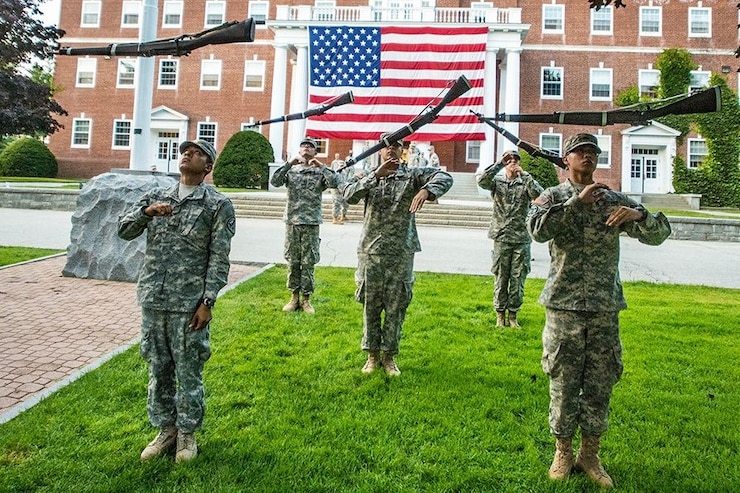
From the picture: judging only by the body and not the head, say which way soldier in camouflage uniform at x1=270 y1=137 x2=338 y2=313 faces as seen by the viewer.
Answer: toward the camera

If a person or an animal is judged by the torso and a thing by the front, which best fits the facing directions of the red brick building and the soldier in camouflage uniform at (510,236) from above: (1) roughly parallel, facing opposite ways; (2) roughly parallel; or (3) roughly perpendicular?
roughly parallel

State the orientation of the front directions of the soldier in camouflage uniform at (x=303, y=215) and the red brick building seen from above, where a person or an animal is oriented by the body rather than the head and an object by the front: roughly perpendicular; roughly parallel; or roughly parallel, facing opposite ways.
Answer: roughly parallel

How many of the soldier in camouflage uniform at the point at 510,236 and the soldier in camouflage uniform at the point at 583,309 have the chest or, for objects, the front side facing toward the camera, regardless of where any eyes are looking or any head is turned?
2

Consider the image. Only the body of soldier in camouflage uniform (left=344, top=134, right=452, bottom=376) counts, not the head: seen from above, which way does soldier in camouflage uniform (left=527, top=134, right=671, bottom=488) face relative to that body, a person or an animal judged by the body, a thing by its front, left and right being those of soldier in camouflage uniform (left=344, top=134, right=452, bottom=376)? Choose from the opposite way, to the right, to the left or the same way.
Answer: the same way

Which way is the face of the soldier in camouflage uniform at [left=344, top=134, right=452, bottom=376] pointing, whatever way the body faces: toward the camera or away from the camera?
toward the camera

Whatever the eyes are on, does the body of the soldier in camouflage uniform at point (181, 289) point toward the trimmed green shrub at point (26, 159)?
no

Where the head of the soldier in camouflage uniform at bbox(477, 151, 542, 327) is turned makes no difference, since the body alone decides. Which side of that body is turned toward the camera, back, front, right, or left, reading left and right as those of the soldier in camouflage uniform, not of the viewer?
front

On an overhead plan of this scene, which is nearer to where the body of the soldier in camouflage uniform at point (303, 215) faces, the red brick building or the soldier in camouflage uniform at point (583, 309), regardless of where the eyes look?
the soldier in camouflage uniform

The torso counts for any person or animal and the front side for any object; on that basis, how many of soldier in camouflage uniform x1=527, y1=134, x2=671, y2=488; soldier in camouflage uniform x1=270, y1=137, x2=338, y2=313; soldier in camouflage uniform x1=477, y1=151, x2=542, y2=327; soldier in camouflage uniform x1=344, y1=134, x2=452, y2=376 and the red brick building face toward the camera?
5

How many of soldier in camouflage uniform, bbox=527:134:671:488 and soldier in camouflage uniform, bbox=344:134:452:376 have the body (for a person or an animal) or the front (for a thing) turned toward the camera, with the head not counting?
2

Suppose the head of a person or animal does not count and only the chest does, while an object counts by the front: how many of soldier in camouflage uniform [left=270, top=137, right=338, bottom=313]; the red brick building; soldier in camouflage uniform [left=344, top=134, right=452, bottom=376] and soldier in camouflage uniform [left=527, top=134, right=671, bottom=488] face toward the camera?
4

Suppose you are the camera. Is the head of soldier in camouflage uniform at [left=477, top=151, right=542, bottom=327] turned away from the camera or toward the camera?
toward the camera

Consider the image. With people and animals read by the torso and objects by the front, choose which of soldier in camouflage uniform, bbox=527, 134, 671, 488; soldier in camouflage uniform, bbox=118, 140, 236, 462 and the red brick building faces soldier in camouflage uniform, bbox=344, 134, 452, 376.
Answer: the red brick building

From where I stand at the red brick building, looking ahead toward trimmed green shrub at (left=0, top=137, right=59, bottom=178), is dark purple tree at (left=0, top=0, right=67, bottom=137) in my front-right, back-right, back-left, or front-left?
front-left

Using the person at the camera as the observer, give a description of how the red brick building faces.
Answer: facing the viewer

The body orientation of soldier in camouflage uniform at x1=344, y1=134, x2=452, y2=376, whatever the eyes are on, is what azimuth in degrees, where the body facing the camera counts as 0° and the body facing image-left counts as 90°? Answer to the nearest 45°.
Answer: approximately 0°

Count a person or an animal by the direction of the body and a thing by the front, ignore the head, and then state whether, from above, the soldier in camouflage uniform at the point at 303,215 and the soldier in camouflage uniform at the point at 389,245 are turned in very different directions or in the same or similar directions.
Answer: same or similar directions

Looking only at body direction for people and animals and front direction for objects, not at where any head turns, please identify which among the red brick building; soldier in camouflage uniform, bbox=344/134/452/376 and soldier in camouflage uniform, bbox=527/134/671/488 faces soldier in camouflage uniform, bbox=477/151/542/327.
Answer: the red brick building
